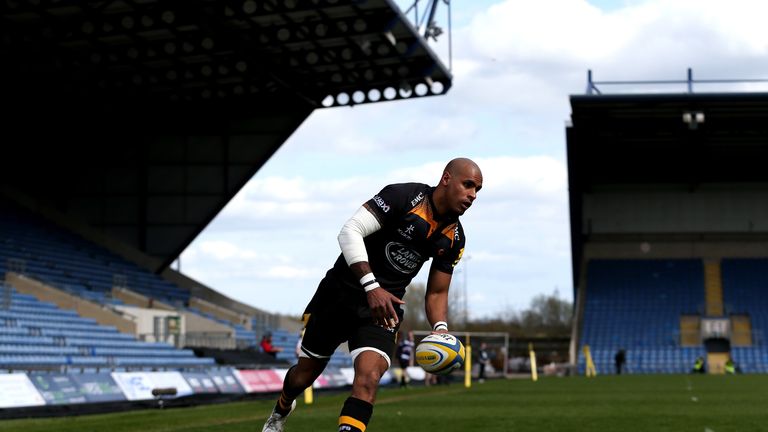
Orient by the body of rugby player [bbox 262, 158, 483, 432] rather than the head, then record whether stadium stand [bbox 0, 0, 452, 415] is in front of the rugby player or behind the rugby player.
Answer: behind

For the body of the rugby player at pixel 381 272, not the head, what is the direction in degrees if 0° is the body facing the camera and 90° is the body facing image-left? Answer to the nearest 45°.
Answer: approximately 315°

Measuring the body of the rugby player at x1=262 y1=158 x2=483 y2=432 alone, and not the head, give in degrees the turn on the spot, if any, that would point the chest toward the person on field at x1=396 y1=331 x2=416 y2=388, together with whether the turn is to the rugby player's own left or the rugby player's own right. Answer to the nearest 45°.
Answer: approximately 135° to the rugby player's own left
